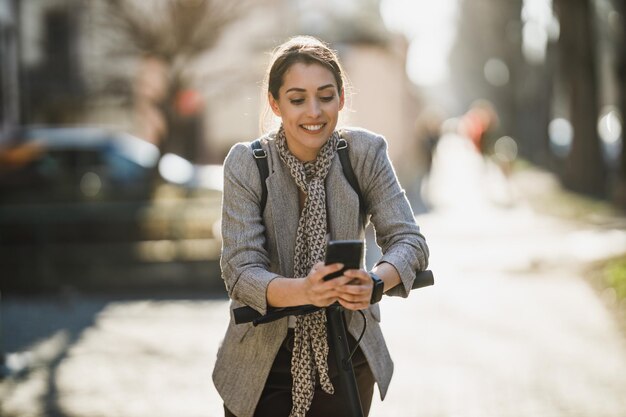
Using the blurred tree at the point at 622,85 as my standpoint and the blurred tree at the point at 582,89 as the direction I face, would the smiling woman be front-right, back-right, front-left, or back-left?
back-left

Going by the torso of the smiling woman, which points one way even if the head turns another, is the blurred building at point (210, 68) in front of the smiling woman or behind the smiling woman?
behind

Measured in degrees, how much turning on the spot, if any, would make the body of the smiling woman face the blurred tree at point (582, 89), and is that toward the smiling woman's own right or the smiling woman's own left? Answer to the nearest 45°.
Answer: approximately 180°

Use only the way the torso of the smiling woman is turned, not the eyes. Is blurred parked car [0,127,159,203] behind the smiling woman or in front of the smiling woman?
behind

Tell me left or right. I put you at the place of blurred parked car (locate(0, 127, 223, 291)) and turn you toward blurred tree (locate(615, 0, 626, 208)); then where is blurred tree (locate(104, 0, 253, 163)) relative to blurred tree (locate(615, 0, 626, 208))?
left

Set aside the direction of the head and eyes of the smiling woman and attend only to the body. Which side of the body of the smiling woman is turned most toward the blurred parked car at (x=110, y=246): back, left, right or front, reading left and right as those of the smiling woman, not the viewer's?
back

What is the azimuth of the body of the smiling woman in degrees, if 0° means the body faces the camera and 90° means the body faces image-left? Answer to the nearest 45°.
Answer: approximately 0°

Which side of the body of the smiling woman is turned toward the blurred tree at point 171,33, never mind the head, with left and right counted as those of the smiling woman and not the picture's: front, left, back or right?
back
